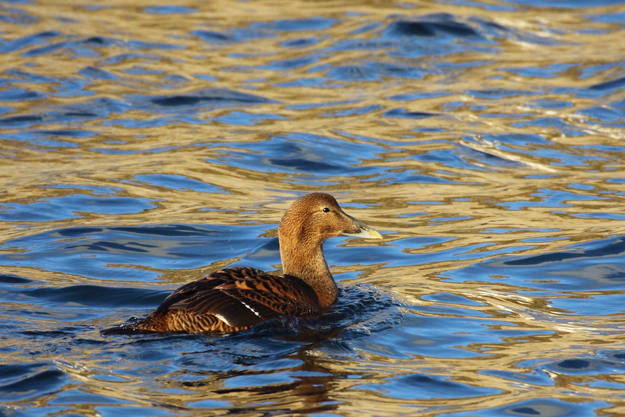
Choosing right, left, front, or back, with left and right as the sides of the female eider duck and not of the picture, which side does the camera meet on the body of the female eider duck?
right
